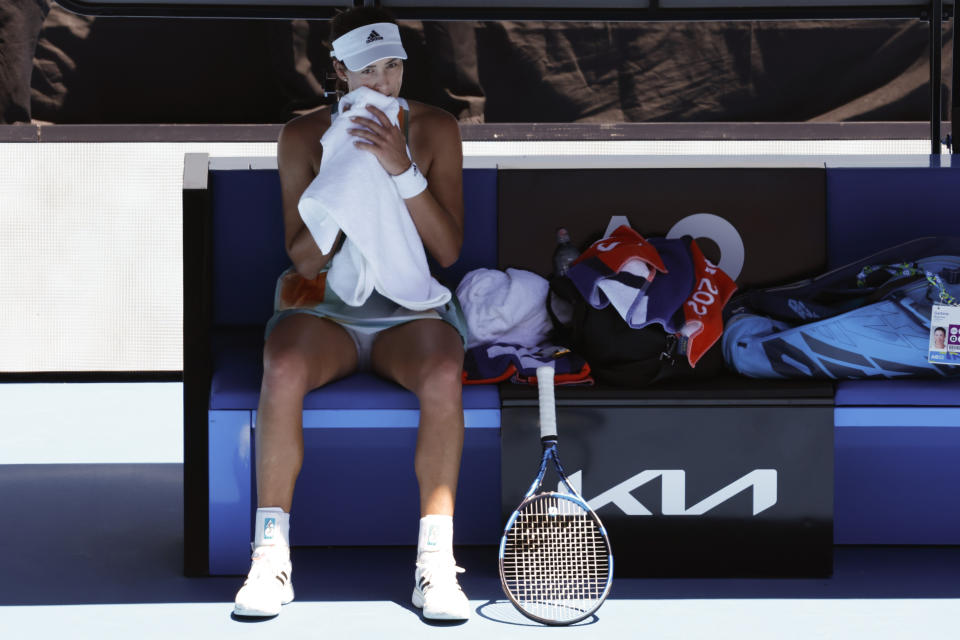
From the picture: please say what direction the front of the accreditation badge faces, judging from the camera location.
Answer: facing the viewer

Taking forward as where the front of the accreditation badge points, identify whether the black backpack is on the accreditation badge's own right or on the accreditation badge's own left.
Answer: on the accreditation badge's own right

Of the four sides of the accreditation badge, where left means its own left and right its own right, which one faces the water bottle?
right

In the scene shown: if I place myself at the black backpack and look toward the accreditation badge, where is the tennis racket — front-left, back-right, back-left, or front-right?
back-right

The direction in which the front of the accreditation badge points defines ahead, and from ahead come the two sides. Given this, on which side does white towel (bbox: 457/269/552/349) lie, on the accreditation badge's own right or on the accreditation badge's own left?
on the accreditation badge's own right

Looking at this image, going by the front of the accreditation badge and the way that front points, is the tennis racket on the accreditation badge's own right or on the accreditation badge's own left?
on the accreditation badge's own right

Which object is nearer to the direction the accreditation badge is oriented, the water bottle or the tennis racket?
the tennis racket
